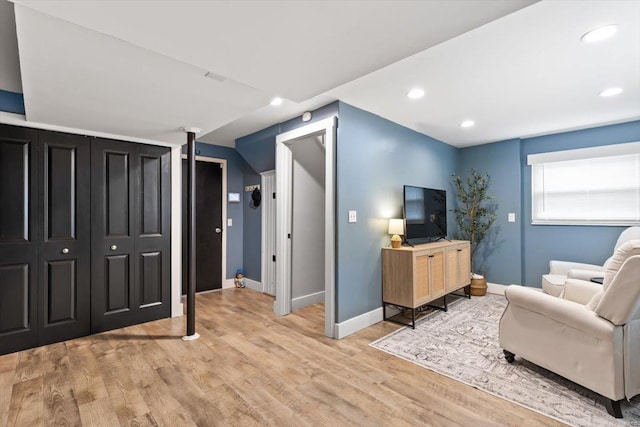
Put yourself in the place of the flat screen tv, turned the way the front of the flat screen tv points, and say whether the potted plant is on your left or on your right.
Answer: on your left

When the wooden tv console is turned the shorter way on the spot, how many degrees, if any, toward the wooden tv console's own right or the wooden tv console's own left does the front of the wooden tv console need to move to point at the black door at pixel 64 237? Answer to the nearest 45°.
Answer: approximately 90° to the wooden tv console's own right

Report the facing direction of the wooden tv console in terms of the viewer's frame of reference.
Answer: facing the viewer and to the right of the viewer

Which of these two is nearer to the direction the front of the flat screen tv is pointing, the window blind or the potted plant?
the window blind

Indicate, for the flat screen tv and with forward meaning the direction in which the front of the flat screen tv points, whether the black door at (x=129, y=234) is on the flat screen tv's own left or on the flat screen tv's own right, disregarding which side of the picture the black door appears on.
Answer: on the flat screen tv's own right

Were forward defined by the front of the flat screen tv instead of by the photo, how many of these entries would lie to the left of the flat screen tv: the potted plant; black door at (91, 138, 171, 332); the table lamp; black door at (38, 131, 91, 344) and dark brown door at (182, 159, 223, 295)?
1

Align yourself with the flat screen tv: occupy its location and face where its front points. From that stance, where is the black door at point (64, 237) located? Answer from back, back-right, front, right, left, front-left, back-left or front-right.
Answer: right

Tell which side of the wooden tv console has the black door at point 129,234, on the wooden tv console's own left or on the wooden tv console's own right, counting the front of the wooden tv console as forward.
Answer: on the wooden tv console's own right

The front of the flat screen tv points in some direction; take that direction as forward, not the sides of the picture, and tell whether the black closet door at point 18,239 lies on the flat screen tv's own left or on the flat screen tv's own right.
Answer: on the flat screen tv's own right

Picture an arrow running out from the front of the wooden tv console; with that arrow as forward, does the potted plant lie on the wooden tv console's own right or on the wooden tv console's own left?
on the wooden tv console's own left

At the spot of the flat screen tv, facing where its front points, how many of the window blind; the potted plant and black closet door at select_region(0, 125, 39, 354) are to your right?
1

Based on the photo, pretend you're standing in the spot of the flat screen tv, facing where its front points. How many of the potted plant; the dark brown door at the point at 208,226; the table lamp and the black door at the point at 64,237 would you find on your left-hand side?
1
